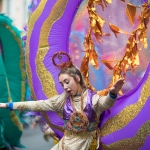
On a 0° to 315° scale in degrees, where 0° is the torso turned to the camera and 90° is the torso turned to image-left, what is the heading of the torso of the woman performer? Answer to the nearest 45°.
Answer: approximately 0°

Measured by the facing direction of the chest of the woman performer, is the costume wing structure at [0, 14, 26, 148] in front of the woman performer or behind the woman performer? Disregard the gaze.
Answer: behind
